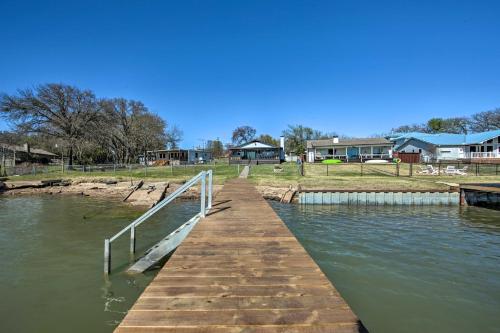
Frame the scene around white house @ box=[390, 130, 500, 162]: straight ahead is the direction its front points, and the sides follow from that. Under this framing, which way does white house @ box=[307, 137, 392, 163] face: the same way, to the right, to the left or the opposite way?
the same way

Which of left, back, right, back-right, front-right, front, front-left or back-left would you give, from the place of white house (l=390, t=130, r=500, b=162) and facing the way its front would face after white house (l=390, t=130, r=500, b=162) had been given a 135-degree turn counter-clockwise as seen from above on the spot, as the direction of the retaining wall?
back-right

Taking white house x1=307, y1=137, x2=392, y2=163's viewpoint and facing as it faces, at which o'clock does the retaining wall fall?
The retaining wall is roughly at 12 o'clock from the white house.

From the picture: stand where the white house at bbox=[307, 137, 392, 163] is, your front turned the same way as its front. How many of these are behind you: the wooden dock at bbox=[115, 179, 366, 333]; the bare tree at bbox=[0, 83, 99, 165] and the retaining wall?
0

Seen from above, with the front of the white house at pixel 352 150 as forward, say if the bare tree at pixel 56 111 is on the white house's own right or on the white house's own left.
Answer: on the white house's own right

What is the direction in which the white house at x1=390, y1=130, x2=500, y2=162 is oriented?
toward the camera

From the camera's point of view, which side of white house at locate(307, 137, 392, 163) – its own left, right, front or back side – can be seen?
front

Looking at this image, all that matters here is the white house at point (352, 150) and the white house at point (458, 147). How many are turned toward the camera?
2

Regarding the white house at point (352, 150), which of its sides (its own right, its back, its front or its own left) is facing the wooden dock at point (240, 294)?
front

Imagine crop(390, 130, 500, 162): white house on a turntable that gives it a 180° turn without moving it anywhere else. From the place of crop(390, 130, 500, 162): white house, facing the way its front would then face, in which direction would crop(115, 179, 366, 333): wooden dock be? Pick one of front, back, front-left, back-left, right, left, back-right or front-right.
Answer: back
